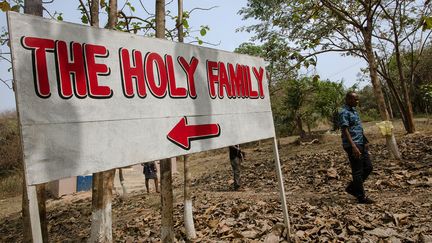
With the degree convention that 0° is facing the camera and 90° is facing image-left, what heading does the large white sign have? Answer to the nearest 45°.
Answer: approximately 315°

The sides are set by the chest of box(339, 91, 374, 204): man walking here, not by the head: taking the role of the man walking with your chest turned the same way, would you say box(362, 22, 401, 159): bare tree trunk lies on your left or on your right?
on your left

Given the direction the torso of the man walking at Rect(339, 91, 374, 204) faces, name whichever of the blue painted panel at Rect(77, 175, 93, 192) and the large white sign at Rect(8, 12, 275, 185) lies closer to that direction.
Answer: the large white sign

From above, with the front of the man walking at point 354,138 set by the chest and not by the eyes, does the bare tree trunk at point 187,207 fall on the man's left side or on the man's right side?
on the man's right side

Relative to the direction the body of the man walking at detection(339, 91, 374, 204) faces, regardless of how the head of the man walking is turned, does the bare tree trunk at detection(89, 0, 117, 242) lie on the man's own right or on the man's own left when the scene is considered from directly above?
on the man's own right

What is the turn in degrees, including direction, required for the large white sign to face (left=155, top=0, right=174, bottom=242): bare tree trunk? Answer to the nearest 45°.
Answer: approximately 135° to its left

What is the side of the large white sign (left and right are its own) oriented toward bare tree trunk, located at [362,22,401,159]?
left
